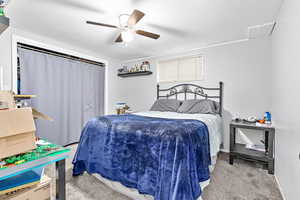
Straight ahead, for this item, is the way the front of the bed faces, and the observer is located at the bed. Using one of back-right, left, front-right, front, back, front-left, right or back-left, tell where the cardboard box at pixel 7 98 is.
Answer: front

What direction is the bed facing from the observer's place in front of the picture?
facing the viewer and to the left of the viewer

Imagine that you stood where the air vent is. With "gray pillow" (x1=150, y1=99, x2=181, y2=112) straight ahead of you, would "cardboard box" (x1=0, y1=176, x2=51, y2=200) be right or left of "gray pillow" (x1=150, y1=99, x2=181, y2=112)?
left

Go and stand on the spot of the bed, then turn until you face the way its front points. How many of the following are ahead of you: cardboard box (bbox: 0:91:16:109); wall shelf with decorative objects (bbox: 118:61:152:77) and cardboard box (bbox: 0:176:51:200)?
2

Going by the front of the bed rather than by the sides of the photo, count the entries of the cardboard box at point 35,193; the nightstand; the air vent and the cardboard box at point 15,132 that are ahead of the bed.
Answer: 2

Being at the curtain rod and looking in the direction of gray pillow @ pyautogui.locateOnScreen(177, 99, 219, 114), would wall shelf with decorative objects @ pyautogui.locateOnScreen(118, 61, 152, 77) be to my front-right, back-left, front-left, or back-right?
front-left

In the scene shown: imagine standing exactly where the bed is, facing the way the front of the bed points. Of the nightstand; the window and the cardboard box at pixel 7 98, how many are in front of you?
1

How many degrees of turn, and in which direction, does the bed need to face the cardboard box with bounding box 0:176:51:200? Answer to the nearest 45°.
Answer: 0° — it already faces it

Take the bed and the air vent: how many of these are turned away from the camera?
0

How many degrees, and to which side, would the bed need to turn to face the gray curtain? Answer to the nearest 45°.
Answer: approximately 90° to its right

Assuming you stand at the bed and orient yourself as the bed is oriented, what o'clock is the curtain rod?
The curtain rod is roughly at 3 o'clock from the bed.

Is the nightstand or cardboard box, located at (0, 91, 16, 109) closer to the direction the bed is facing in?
the cardboard box
